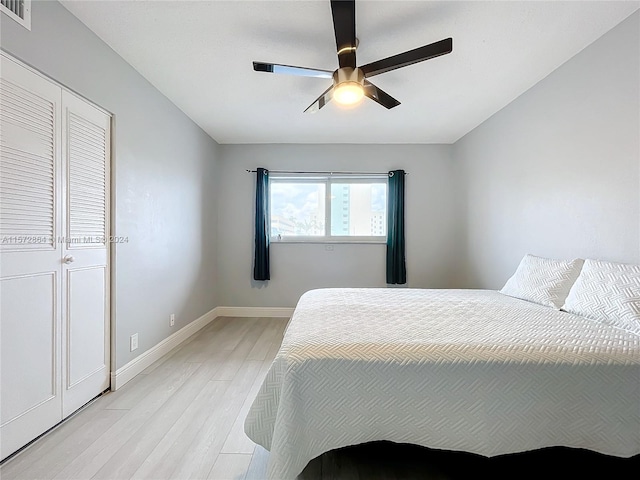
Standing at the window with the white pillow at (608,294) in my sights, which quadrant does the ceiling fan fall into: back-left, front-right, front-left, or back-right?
front-right

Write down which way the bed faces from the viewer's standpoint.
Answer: facing to the left of the viewer

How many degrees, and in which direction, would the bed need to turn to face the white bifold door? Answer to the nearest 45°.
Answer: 0° — it already faces it

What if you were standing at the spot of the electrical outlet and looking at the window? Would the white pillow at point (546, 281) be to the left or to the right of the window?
right

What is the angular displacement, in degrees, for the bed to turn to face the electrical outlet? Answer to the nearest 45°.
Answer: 0° — it already faces it

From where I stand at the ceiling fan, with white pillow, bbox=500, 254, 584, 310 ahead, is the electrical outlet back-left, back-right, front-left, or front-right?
back-left

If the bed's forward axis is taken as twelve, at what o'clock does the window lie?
The window is roughly at 2 o'clock from the bed.
